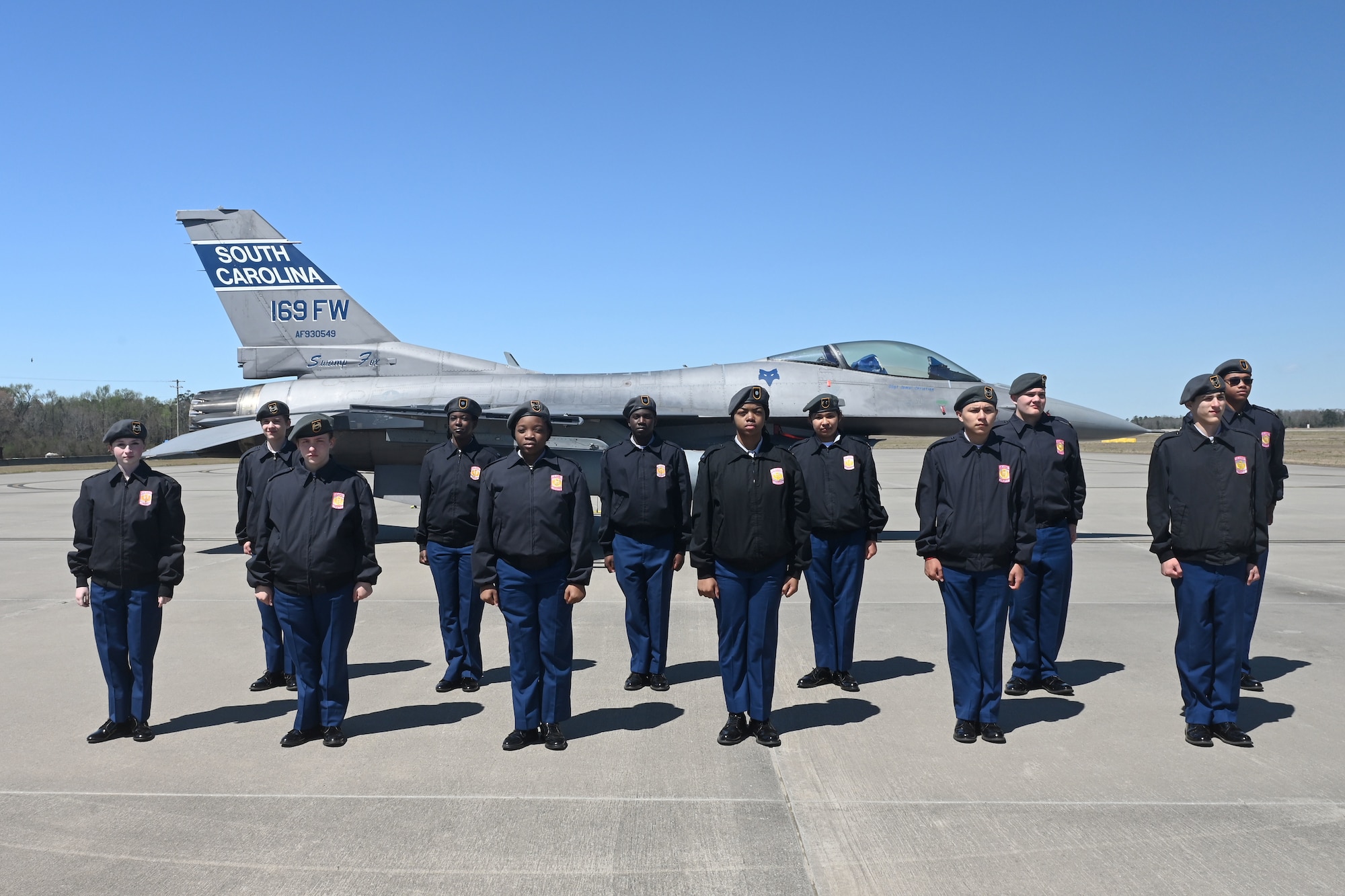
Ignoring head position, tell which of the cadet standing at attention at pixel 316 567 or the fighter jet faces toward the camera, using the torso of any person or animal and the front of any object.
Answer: the cadet standing at attention

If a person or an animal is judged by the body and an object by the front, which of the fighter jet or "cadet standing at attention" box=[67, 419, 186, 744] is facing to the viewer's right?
the fighter jet

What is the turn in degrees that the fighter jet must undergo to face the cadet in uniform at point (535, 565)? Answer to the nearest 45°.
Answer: approximately 90° to its right

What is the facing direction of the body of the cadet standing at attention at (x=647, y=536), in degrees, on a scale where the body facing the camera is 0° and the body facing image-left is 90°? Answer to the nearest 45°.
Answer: approximately 0°

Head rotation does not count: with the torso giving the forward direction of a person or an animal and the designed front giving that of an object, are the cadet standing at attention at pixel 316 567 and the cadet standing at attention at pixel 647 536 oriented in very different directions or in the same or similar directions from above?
same or similar directions

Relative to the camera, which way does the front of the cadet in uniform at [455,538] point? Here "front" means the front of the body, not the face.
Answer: toward the camera

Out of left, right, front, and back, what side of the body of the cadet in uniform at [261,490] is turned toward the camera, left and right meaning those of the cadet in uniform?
front

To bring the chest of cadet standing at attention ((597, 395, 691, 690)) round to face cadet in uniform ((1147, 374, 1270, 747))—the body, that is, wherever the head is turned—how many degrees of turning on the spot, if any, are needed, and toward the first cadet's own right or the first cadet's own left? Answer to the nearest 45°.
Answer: approximately 45° to the first cadet's own left

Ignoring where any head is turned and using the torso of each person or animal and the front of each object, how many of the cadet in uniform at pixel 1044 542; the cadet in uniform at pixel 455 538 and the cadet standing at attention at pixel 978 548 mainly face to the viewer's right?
0

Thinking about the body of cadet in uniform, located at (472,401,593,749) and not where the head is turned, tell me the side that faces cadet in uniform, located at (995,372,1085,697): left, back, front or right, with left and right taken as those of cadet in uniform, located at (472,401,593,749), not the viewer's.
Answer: left

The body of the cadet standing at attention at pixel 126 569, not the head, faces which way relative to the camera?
toward the camera

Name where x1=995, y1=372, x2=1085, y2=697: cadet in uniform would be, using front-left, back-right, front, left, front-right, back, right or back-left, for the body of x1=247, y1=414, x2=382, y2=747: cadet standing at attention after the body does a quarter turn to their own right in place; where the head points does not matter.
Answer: back

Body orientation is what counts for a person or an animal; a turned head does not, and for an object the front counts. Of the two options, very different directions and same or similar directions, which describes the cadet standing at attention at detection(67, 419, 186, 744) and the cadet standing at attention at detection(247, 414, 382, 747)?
same or similar directions

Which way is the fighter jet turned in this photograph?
to the viewer's right

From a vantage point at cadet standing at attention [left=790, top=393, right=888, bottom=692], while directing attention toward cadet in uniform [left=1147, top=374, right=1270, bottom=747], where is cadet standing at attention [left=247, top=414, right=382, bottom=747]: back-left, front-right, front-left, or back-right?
back-right

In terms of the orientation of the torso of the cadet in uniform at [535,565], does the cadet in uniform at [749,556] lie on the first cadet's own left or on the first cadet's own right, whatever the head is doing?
on the first cadet's own left

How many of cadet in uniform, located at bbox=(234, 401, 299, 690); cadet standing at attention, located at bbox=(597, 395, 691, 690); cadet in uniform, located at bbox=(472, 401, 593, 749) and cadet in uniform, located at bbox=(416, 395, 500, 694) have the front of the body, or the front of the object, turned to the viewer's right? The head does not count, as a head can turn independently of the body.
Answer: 0

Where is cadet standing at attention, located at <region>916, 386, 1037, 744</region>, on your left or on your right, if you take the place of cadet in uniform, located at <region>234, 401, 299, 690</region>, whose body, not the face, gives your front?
on your left

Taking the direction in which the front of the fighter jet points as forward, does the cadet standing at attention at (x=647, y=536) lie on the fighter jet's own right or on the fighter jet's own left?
on the fighter jet's own right

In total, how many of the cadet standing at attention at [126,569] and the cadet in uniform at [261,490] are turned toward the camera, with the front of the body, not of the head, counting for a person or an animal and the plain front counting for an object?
2
